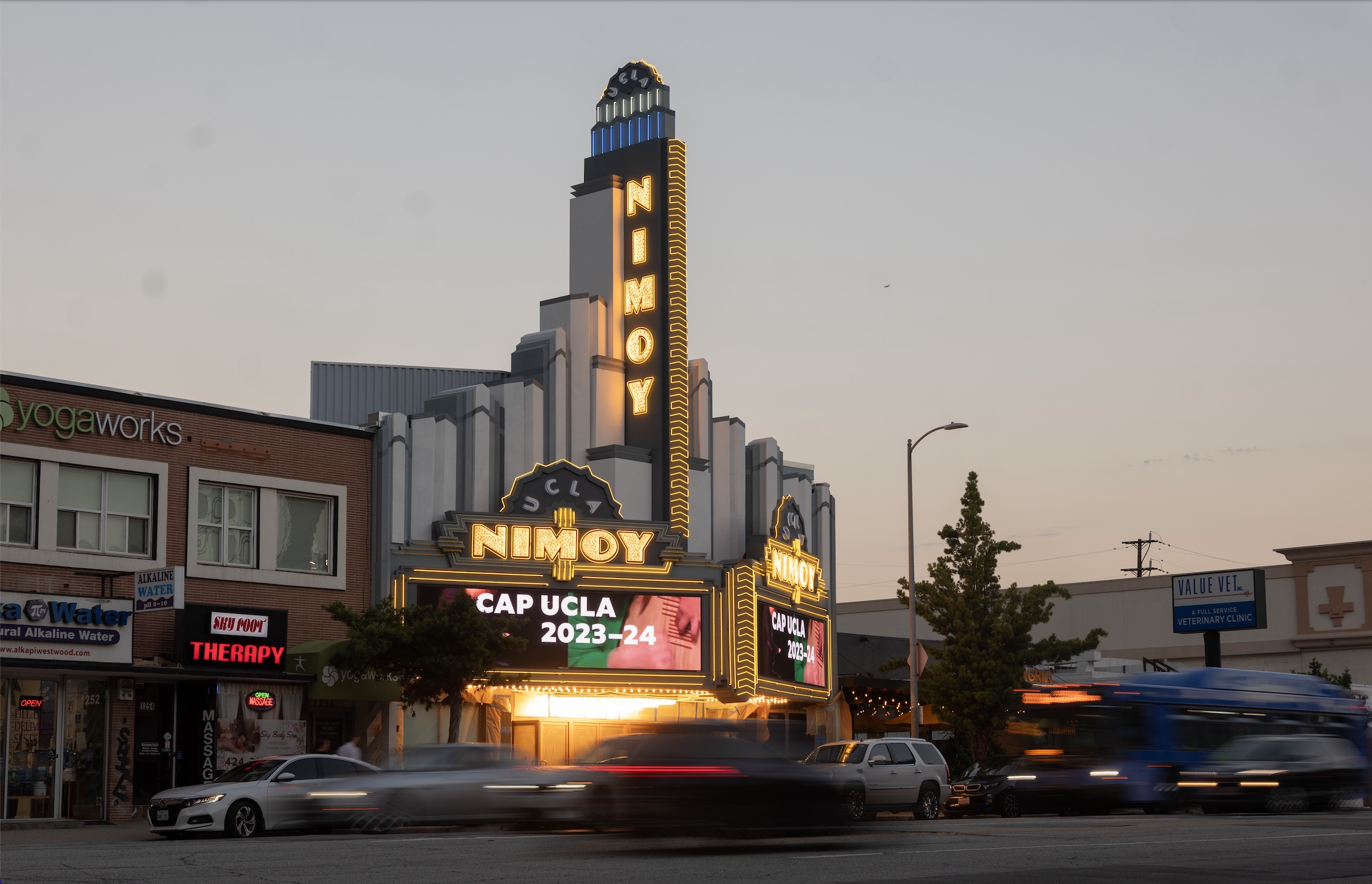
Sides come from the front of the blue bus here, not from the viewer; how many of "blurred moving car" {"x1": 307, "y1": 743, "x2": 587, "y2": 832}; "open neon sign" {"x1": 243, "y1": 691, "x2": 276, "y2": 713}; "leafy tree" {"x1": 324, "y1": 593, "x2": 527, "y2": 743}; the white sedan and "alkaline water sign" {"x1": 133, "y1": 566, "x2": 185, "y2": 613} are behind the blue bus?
0

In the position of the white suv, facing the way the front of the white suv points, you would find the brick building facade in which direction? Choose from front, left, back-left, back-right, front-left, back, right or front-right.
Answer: front-right

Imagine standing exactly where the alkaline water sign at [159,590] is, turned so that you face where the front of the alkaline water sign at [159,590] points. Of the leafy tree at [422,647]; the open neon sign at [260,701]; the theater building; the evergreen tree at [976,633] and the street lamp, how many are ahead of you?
0

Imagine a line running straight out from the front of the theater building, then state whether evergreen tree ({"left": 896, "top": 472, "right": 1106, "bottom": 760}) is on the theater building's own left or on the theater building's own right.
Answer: on the theater building's own left

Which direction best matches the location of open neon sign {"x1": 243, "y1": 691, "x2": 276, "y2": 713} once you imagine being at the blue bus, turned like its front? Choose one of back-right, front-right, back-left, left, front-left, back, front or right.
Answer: front-right

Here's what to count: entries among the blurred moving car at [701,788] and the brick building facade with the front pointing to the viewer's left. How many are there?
0

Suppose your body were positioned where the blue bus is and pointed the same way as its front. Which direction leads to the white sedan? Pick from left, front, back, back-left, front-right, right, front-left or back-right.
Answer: front

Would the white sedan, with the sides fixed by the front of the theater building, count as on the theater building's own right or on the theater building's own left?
on the theater building's own right

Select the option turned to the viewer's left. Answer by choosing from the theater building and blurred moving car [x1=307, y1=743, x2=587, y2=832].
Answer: the blurred moving car

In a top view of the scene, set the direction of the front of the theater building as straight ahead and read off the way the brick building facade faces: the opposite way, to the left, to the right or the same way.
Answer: the same way

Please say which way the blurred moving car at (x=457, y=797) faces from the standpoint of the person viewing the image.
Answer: facing to the left of the viewer

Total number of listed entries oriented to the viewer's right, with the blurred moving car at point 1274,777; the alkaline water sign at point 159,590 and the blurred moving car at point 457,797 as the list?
0

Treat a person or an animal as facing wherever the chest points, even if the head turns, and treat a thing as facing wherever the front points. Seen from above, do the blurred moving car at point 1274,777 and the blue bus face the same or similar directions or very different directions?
same or similar directions

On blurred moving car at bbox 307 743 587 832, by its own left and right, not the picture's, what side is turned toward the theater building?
right

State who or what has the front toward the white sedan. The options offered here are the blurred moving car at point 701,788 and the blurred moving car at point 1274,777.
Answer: the blurred moving car at point 1274,777
